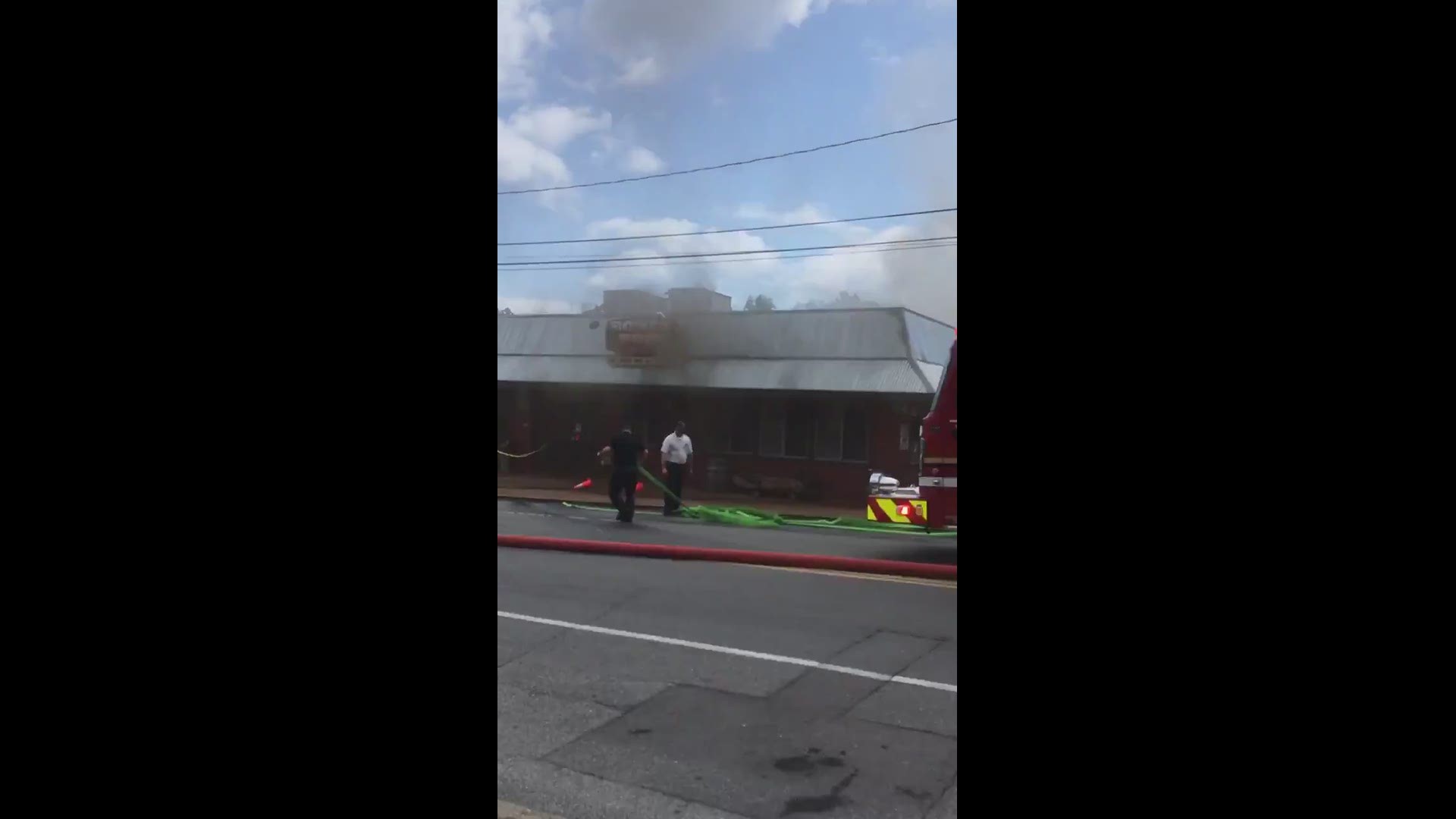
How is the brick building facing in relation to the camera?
toward the camera

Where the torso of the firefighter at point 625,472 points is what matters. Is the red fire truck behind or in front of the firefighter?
behind

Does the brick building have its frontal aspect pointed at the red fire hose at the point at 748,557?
yes

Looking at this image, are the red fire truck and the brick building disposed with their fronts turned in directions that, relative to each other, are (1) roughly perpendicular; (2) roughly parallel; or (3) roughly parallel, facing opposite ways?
roughly perpendicular

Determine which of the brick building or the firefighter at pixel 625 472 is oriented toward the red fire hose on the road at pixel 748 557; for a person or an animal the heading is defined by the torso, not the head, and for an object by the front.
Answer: the brick building

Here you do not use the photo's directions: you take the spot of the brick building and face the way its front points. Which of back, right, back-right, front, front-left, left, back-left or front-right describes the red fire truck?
front

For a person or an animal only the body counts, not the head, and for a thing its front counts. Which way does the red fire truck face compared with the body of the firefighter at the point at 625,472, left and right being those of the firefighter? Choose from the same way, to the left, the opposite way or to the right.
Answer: to the left

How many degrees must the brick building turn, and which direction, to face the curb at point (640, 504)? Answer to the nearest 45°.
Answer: approximately 45° to its right
